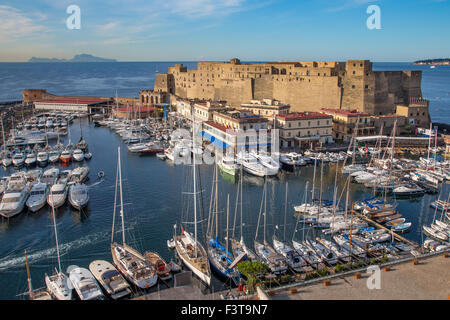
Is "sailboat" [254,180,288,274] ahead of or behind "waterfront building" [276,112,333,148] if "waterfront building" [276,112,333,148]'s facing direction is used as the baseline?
ahead

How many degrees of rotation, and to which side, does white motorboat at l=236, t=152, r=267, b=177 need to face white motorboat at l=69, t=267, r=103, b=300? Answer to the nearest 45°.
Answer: approximately 45° to its right

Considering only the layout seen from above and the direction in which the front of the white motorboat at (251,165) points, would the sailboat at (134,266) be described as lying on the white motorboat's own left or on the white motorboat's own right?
on the white motorboat's own right

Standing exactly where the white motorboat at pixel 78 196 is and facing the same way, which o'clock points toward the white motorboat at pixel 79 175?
the white motorboat at pixel 79 175 is roughly at 6 o'clock from the white motorboat at pixel 78 196.

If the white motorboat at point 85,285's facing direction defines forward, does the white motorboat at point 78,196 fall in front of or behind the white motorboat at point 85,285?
in front

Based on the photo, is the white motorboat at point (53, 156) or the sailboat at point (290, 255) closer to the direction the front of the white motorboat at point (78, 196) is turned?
the sailboat

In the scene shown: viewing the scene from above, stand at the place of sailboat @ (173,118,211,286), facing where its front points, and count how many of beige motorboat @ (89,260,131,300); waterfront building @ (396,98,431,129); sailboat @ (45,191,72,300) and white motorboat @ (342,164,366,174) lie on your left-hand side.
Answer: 2

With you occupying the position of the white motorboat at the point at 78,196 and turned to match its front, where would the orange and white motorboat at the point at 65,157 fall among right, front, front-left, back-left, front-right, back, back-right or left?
back

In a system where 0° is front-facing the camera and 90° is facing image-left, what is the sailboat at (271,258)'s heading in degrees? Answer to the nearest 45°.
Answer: approximately 135°

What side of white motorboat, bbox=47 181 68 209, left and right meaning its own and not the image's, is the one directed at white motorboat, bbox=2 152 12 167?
back

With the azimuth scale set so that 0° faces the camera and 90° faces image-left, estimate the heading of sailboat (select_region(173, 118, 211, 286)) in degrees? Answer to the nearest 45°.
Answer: approximately 315°

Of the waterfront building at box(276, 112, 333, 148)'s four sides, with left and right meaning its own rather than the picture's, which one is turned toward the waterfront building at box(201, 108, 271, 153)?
right

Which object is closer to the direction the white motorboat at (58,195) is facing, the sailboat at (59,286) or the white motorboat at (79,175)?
the sailboat
